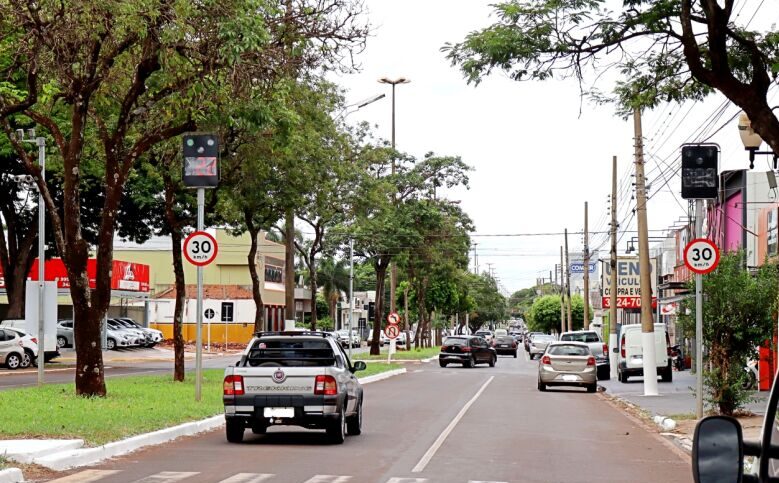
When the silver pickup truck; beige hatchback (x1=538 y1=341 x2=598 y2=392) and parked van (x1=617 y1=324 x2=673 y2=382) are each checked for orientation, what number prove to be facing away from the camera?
3

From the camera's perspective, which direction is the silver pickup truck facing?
away from the camera

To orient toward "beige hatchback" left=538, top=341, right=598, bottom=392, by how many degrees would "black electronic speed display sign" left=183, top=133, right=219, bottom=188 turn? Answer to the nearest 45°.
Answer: approximately 135° to its left

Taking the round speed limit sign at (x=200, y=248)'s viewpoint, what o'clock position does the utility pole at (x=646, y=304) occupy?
The utility pole is roughly at 8 o'clock from the round speed limit sign.

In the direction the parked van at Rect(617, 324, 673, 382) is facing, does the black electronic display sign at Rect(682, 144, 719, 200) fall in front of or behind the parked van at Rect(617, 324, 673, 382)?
behind

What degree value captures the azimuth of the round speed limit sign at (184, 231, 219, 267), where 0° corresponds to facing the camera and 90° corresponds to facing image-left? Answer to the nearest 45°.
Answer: approximately 0°

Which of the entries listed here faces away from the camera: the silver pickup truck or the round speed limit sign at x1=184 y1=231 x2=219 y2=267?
the silver pickup truck

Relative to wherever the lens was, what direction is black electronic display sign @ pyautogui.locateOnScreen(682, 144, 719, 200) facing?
facing the viewer

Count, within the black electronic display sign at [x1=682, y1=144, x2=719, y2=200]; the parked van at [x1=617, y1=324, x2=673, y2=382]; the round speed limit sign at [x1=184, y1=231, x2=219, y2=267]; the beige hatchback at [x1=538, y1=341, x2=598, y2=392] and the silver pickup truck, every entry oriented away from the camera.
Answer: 3

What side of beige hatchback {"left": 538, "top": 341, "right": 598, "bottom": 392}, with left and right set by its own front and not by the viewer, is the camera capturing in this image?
back

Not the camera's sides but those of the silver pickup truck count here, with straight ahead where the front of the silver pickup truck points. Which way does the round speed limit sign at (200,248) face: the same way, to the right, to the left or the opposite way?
the opposite way

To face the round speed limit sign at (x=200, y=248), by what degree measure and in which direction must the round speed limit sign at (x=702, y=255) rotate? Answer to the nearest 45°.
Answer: approximately 90° to its right

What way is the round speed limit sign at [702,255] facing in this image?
toward the camera

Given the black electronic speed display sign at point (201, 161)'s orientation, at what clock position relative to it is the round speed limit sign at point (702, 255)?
The round speed limit sign is roughly at 10 o'clock from the black electronic speed display sign.
